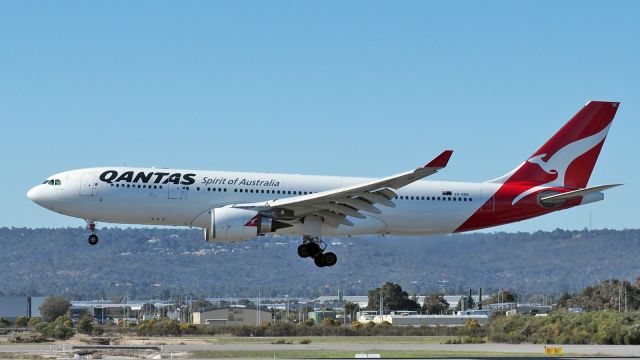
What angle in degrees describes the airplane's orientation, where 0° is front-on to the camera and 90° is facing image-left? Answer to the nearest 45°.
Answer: approximately 90°
